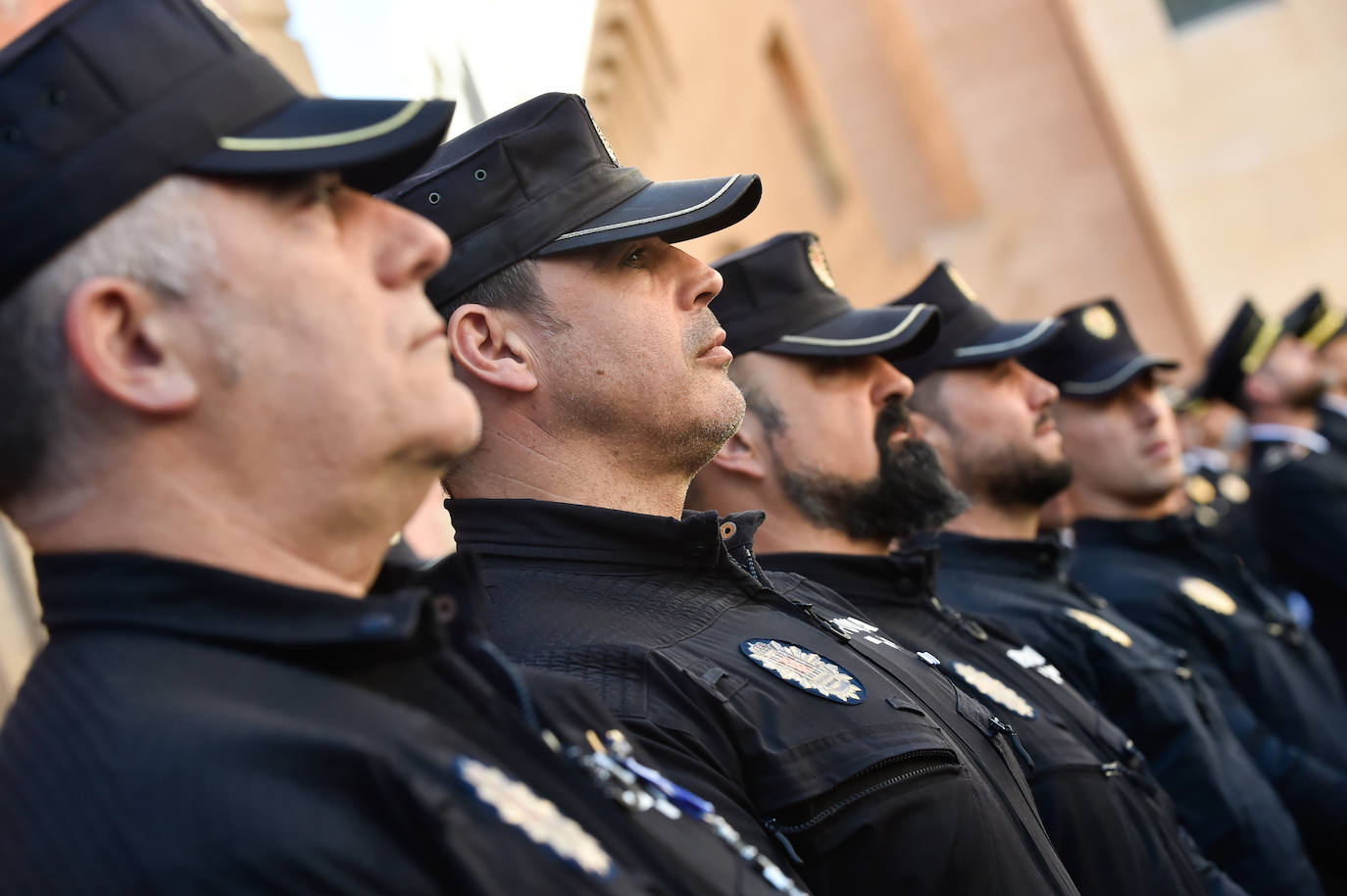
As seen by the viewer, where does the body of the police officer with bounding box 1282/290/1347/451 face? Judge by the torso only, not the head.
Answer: to the viewer's right

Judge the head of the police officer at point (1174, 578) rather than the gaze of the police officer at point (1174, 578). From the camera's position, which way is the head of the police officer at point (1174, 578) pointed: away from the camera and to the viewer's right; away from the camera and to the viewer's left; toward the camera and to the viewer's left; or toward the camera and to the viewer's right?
toward the camera and to the viewer's right

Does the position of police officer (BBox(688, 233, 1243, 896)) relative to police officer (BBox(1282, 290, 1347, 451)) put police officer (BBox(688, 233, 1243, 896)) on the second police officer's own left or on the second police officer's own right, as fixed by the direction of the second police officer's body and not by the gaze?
on the second police officer's own right

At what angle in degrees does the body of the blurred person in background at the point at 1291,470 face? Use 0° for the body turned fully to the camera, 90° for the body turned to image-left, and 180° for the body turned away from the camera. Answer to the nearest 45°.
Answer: approximately 270°

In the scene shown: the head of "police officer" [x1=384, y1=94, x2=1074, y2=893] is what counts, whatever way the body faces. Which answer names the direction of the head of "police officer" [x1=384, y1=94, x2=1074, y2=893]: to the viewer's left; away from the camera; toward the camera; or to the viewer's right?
to the viewer's right

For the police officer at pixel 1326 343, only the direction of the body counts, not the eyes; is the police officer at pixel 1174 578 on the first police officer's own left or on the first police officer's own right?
on the first police officer's own right

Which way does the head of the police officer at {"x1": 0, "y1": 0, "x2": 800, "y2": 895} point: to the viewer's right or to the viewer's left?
to the viewer's right

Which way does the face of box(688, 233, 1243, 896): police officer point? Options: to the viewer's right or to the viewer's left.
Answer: to the viewer's right

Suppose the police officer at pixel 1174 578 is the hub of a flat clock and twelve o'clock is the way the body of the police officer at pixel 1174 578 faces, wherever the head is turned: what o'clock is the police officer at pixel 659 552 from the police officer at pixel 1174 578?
the police officer at pixel 659 552 is roughly at 2 o'clock from the police officer at pixel 1174 578.
